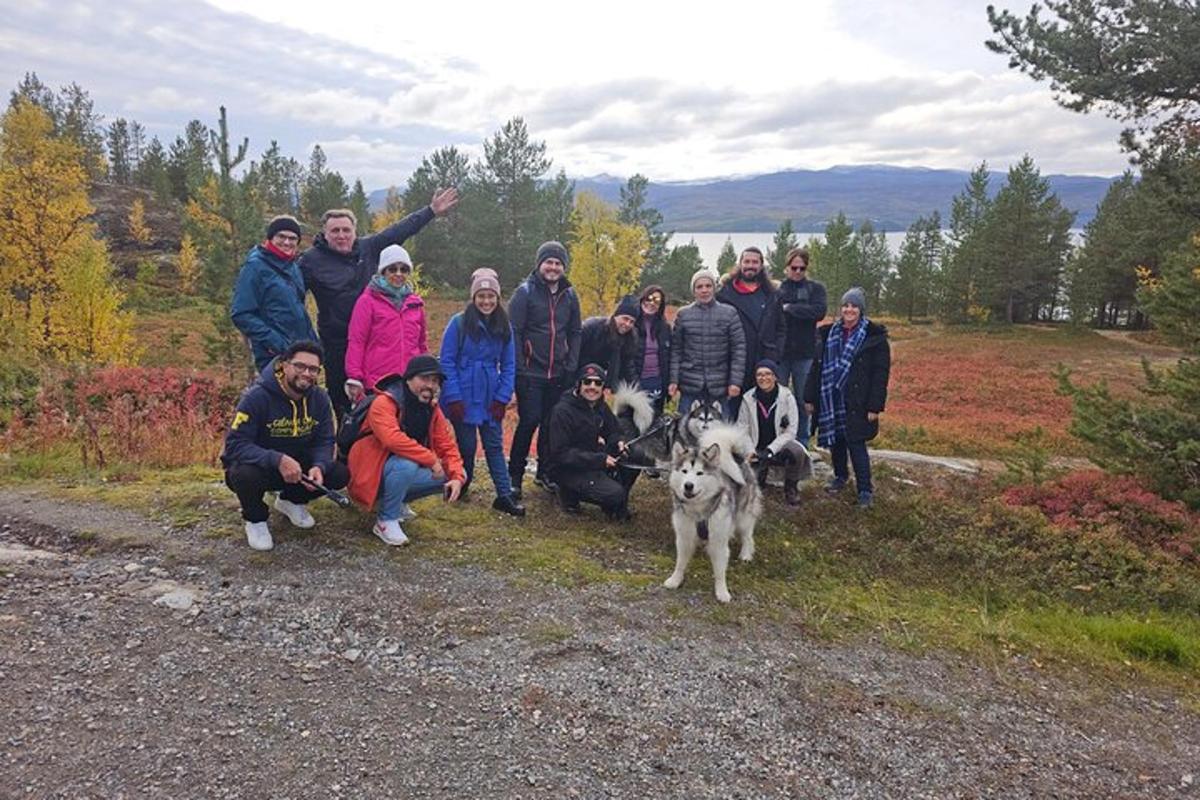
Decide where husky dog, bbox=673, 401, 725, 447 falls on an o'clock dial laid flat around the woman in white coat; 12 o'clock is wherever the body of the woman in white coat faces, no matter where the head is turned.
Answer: The husky dog is roughly at 2 o'clock from the woman in white coat.

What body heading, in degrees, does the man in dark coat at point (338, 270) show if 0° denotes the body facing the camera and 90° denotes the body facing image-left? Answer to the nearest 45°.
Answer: approximately 0°

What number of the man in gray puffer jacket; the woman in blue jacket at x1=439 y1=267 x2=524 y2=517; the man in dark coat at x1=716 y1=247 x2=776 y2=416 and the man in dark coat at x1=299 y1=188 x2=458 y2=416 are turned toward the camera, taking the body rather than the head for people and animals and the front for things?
4

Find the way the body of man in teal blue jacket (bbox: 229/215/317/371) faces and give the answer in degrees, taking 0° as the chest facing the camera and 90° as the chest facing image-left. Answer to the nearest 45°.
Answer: approximately 315°

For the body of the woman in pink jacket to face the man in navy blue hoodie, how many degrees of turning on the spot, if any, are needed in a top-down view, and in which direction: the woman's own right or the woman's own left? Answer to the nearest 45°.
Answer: approximately 90° to the woman's own right

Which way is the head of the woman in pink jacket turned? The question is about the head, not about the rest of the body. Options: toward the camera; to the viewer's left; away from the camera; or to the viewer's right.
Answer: toward the camera

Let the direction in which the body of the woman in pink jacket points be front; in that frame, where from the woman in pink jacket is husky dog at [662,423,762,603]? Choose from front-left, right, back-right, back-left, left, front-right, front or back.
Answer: front

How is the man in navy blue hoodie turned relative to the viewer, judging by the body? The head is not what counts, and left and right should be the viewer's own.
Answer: facing the viewer and to the right of the viewer

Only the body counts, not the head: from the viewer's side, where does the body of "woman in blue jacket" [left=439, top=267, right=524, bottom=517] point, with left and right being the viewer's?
facing the viewer

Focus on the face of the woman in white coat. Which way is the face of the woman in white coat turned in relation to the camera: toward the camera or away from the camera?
toward the camera

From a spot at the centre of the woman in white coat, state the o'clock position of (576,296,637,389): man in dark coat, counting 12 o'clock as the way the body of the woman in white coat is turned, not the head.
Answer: The man in dark coat is roughly at 3 o'clock from the woman in white coat.

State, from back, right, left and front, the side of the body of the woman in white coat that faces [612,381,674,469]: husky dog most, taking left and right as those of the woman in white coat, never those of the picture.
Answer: right

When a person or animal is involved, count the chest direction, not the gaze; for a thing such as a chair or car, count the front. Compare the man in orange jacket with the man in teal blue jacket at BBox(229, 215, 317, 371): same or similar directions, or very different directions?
same or similar directions

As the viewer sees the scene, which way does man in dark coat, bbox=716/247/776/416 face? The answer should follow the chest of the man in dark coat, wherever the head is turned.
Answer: toward the camera

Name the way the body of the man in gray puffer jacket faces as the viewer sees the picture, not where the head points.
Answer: toward the camera

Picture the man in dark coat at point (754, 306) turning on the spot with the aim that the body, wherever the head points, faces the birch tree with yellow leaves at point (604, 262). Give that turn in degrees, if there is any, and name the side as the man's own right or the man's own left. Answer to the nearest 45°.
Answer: approximately 180°
